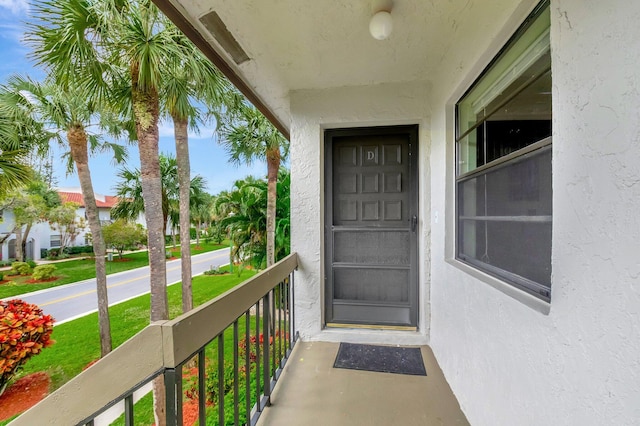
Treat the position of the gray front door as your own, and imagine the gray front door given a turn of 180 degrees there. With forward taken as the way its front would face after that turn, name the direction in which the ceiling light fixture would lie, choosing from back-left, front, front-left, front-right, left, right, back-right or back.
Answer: back

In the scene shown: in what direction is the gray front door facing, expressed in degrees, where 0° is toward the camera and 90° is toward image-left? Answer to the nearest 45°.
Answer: approximately 0°

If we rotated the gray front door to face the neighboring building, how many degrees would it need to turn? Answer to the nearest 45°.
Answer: approximately 135° to its right

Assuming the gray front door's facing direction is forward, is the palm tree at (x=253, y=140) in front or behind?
behind
